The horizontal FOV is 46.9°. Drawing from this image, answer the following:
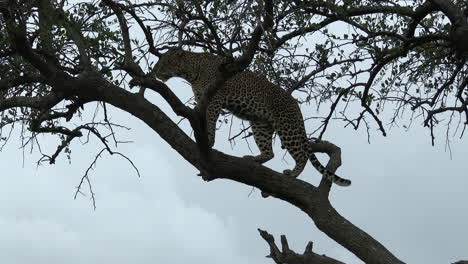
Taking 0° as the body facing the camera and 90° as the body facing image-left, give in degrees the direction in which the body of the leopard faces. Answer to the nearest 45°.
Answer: approximately 90°
